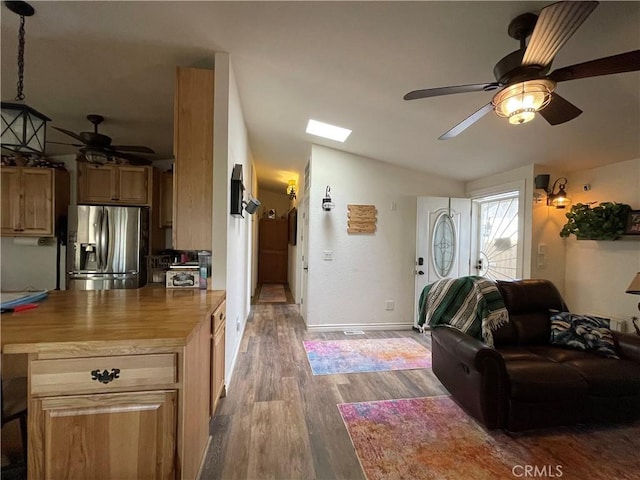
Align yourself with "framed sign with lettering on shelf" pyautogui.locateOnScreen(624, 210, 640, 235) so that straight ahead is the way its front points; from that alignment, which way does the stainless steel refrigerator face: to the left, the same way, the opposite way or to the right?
to the left

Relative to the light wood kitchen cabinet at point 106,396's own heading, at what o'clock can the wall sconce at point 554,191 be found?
The wall sconce is roughly at 9 o'clock from the light wood kitchen cabinet.

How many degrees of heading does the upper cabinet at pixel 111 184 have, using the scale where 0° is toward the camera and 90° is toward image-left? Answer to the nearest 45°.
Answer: approximately 0°

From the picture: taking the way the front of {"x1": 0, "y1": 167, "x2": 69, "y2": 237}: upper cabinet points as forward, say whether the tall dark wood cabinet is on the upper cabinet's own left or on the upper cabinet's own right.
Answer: on the upper cabinet's own left

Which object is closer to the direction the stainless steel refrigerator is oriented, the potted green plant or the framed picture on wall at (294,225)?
the potted green plant

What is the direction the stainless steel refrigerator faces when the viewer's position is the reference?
facing the viewer

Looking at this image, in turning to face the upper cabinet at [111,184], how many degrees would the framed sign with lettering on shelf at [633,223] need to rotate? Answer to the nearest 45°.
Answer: approximately 45° to its right

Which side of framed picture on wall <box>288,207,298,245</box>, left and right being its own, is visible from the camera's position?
left

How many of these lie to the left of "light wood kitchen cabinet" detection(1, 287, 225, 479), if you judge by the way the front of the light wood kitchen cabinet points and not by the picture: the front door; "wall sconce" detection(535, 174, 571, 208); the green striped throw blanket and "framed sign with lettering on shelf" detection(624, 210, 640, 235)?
4

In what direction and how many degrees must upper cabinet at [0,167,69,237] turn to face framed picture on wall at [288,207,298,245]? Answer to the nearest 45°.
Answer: approximately 90° to its left

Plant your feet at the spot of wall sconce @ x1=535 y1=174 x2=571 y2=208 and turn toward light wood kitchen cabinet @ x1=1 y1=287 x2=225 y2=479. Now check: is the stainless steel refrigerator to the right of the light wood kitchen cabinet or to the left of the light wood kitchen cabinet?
right

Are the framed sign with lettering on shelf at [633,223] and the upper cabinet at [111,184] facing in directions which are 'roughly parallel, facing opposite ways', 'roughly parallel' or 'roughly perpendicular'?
roughly perpendicular

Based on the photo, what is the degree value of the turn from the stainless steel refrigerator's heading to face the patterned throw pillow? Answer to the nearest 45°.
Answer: approximately 45° to its left
